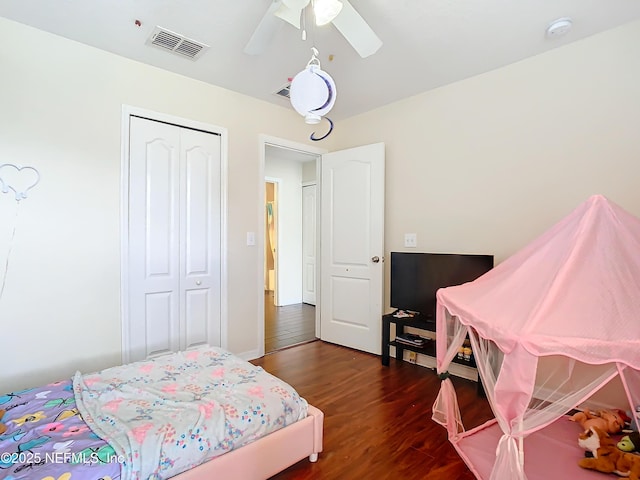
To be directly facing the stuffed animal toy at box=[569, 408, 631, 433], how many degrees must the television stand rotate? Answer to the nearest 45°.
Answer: approximately 90° to its left

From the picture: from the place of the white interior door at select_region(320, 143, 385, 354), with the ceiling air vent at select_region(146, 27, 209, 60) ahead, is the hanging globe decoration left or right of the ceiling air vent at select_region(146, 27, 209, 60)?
left

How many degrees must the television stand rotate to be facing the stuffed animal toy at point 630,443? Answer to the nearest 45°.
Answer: approximately 90° to its left

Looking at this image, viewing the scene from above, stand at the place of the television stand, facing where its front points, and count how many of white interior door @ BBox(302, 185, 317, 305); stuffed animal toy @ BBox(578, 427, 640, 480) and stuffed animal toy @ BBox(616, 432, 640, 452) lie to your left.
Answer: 2

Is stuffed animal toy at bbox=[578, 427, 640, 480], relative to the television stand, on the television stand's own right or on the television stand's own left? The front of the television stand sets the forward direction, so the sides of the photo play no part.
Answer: on the television stand's own left

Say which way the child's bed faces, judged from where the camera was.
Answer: facing away from the viewer and to the right of the viewer

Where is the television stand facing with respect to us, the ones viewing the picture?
facing the viewer and to the left of the viewer
